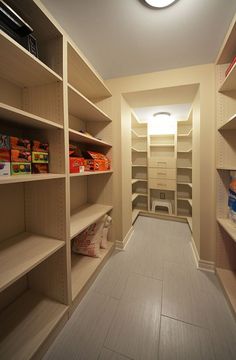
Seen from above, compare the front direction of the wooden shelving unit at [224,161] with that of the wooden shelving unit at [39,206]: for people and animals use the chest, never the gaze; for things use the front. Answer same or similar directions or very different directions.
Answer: very different directions

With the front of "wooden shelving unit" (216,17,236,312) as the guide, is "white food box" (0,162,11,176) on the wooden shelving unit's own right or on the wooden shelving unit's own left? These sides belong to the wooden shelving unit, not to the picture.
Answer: on the wooden shelving unit's own left

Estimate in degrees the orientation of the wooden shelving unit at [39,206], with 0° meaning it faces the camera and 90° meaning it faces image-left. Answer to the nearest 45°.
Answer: approximately 315°

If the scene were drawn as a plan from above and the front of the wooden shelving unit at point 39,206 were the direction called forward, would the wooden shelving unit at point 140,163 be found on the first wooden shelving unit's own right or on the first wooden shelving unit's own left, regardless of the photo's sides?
on the first wooden shelving unit's own left

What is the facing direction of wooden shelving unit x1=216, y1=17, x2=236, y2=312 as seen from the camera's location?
facing to the left of the viewer

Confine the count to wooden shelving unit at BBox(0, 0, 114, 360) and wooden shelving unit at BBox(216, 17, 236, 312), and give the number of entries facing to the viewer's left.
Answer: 1
